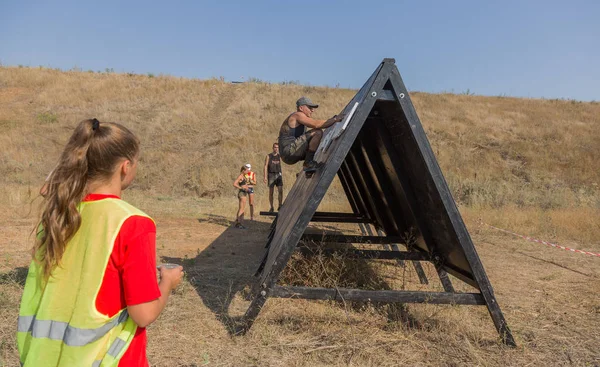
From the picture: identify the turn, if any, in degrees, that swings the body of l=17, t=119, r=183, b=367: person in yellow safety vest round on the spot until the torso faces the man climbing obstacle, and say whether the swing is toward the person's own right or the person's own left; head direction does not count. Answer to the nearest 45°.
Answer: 0° — they already face them

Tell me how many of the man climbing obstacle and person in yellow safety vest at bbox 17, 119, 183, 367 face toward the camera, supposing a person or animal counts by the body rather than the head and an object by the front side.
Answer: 0

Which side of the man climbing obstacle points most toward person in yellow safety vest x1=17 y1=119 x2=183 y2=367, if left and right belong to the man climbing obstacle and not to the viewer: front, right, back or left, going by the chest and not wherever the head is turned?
right

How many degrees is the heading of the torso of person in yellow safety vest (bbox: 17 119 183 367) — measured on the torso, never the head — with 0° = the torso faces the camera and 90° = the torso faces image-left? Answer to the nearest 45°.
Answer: approximately 225°

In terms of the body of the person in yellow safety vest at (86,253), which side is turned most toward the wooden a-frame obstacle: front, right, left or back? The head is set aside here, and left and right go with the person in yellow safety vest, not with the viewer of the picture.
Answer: front

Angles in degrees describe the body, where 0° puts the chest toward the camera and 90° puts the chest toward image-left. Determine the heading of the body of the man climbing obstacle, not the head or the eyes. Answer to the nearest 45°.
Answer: approximately 270°

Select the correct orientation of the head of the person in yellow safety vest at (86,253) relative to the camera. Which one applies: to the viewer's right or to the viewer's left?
to the viewer's right
